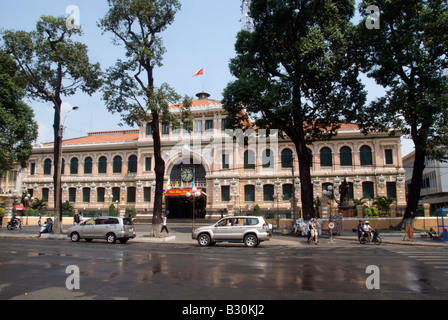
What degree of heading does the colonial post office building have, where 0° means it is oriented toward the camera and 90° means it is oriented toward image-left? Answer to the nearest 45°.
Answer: approximately 0°

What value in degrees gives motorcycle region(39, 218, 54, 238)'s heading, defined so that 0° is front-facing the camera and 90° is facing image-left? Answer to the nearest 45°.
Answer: approximately 45°

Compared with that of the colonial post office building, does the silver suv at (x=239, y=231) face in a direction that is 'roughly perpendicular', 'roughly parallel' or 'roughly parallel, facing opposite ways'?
roughly perpendicular

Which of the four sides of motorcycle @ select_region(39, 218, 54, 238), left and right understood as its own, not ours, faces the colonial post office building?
back

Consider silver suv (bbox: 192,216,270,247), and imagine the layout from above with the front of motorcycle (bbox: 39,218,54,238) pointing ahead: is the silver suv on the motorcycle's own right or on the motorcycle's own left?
on the motorcycle's own left

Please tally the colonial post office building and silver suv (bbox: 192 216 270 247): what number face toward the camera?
1
